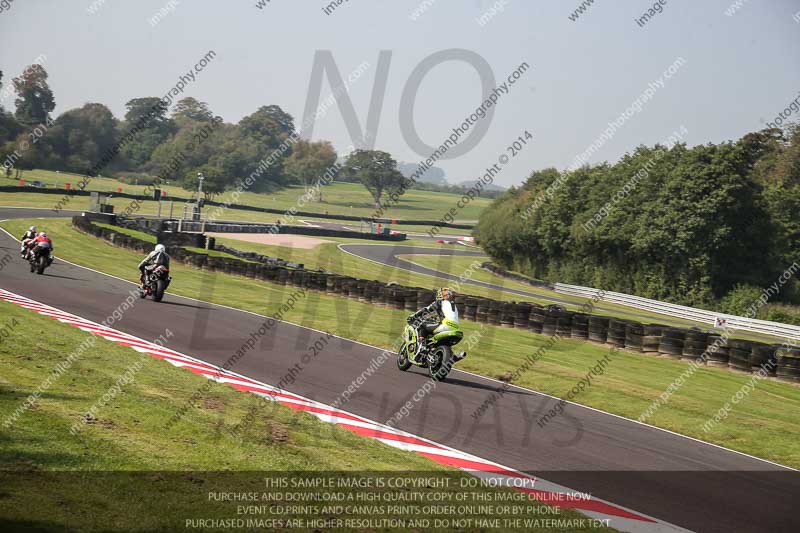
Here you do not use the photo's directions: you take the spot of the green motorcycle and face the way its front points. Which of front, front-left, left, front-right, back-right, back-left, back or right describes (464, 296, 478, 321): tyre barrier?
front-right

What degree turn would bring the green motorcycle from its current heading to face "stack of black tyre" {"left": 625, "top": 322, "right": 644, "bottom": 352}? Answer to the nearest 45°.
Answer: approximately 90° to its right

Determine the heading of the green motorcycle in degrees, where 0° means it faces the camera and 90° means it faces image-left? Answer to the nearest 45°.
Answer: approximately 135°

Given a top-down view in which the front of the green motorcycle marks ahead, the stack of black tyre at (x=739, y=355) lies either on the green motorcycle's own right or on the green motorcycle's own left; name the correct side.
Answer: on the green motorcycle's own right

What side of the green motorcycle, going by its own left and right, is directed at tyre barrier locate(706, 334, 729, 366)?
right

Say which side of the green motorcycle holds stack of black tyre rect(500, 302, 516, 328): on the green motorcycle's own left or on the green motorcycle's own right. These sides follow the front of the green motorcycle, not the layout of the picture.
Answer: on the green motorcycle's own right

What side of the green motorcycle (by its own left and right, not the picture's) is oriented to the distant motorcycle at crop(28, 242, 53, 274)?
front

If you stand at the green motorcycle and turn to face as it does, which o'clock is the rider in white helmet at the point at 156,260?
The rider in white helmet is roughly at 12 o'clock from the green motorcycle.
